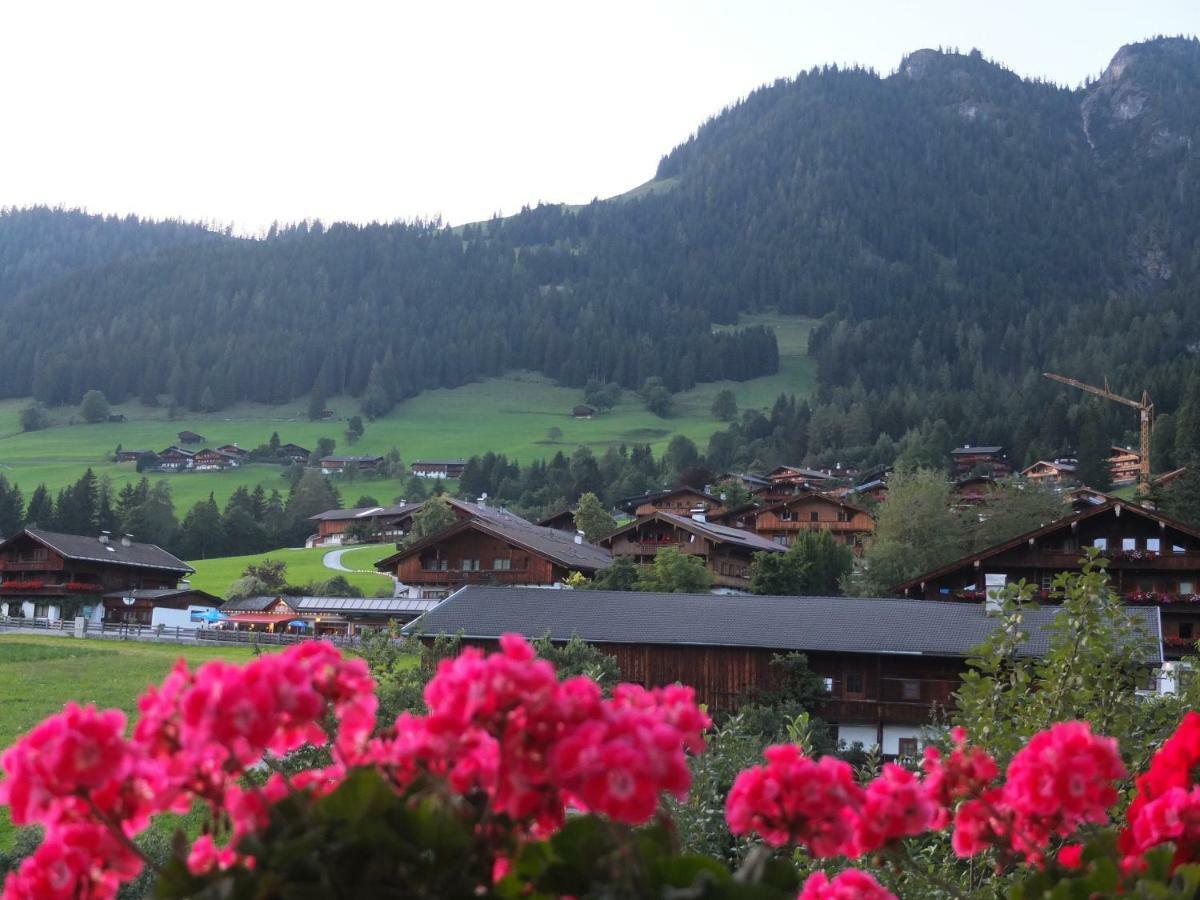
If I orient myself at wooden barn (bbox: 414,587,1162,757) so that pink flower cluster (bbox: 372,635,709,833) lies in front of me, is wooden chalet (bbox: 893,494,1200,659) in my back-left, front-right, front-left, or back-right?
back-left

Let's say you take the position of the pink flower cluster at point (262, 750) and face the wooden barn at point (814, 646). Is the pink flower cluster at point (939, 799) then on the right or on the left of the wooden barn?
right

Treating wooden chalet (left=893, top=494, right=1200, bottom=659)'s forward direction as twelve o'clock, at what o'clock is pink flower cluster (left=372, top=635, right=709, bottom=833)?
The pink flower cluster is roughly at 12 o'clock from the wooden chalet.

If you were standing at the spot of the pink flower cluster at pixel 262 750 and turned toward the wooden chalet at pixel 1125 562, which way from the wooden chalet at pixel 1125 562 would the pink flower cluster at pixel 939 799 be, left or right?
right

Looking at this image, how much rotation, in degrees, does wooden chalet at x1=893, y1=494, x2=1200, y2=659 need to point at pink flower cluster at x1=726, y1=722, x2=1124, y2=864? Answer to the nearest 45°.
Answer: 0° — it already faces it

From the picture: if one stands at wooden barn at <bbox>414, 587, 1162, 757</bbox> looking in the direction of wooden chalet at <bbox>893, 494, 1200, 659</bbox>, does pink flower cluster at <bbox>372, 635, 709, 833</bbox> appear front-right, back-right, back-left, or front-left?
back-right

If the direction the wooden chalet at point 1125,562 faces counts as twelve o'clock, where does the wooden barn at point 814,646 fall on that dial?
The wooden barn is roughly at 1 o'clock from the wooden chalet.

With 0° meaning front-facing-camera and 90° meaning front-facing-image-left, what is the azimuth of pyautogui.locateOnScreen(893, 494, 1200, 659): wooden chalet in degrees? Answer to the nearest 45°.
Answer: approximately 0°
